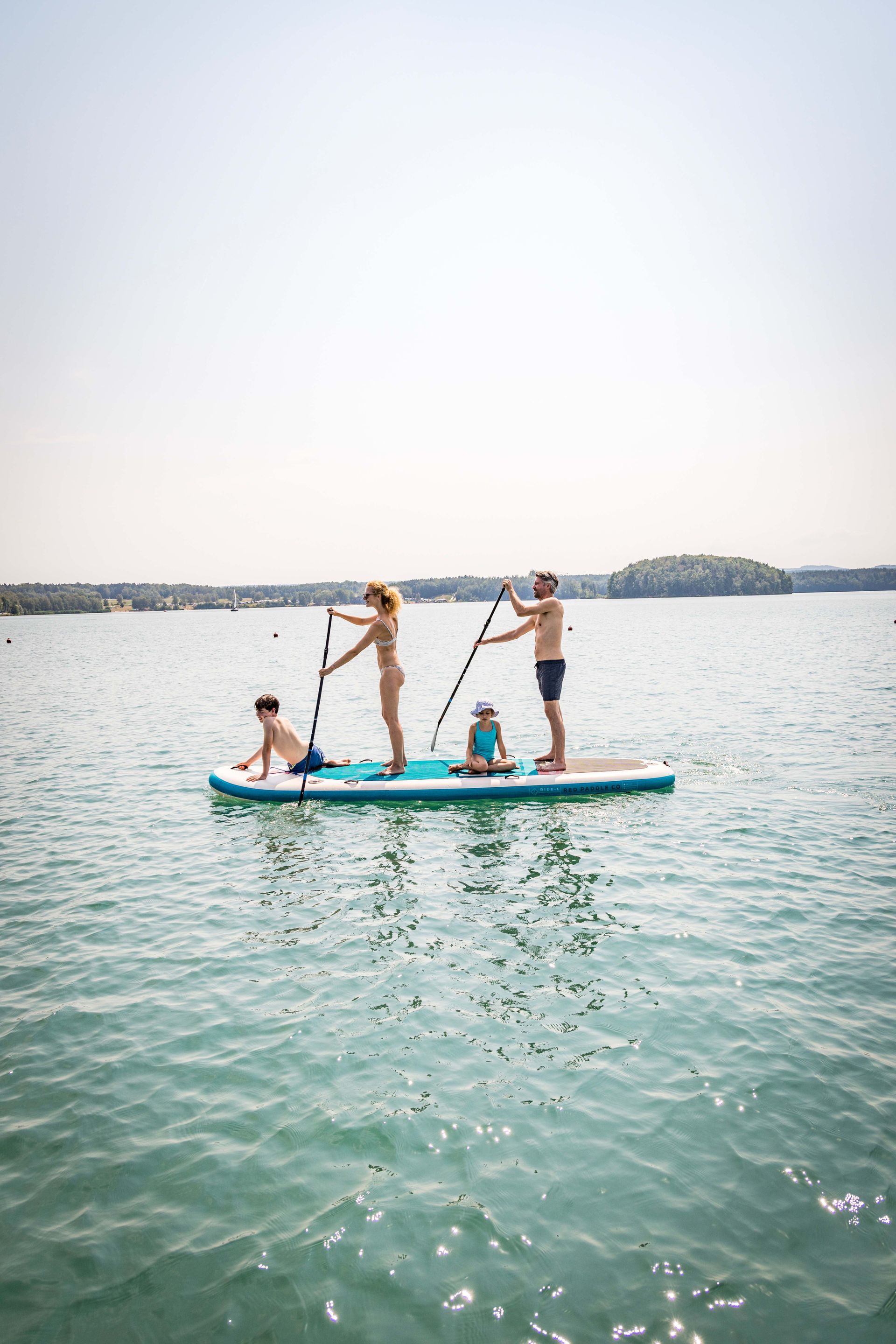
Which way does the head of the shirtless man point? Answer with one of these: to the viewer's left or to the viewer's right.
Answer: to the viewer's left

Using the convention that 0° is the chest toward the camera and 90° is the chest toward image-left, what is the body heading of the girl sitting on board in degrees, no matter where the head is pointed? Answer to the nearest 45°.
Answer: approximately 0°

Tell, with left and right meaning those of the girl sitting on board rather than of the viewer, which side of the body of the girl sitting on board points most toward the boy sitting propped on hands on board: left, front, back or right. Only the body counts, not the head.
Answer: right

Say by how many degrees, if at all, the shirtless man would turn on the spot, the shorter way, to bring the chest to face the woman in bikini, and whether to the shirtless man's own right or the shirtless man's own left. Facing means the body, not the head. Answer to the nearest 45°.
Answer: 0° — they already face them

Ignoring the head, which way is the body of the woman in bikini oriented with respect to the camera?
to the viewer's left

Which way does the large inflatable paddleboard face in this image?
to the viewer's left

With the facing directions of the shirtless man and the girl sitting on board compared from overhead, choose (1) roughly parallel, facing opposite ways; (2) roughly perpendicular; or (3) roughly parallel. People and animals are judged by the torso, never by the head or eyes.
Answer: roughly perpendicular

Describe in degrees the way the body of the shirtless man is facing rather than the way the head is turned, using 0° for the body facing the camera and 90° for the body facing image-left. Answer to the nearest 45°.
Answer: approximately 90°
